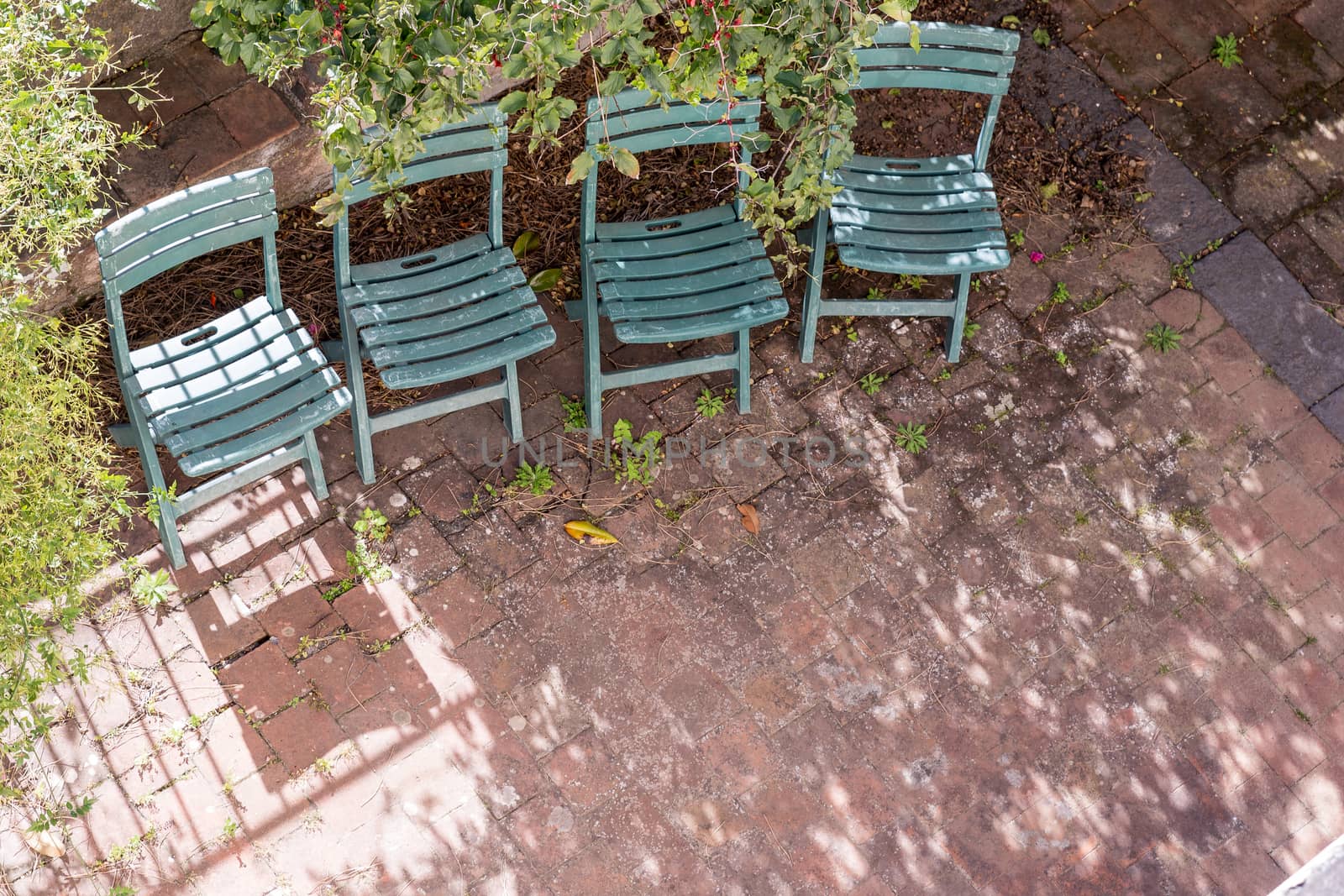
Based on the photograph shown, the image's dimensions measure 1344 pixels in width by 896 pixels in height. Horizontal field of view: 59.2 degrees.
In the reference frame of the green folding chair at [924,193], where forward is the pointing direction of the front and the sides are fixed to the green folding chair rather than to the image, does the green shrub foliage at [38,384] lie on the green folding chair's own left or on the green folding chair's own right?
on the green folding chair's own right

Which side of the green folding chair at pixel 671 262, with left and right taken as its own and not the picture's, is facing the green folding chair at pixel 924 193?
left

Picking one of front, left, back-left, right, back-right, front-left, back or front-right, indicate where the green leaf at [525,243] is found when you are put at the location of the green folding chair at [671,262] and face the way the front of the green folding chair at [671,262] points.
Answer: back-right

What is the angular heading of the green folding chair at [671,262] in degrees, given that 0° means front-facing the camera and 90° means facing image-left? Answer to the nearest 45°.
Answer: approximately 0°

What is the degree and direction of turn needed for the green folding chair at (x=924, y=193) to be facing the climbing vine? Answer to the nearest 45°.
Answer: approximately 45° to its right

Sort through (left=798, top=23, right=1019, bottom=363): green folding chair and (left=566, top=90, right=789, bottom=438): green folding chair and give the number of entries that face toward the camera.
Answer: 2

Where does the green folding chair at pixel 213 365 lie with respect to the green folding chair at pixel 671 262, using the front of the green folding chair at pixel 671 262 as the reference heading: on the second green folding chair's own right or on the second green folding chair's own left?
on the second green folding chair's own right

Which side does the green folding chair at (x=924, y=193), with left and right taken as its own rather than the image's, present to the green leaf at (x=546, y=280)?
right

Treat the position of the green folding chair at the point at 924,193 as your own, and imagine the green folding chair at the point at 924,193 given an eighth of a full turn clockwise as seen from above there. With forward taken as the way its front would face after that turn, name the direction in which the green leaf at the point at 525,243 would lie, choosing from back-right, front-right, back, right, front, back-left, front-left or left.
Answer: front-right

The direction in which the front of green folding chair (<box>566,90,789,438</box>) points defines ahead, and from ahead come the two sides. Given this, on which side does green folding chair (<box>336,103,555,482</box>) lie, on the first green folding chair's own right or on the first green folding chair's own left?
on the first green folding chair's own right

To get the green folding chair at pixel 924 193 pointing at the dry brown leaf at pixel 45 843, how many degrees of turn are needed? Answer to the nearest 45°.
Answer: approximately 45° to its right

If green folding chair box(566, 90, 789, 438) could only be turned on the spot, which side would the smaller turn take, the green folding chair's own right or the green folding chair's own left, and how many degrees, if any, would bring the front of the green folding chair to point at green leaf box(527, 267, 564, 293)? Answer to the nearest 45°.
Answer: approximately 135° to the green folding chair's own right

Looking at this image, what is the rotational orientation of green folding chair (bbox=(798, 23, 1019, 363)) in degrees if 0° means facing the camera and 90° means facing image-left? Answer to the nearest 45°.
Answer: approximately 0°

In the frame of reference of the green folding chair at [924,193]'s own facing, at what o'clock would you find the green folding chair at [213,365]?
the green folding chair at [213,365] is roughly at 2 o'clock from the green folding chair at [924,193].
